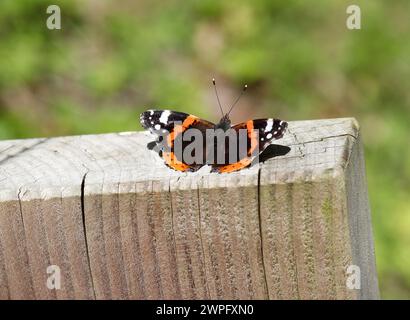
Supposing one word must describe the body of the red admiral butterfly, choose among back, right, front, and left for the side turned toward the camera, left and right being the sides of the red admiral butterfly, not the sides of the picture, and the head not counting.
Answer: back
